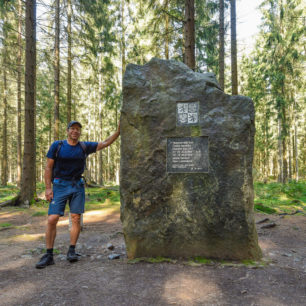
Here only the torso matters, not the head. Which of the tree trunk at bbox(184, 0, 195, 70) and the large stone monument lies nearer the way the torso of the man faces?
the large stone monument

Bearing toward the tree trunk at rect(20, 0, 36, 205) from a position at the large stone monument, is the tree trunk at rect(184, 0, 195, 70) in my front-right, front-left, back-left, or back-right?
front-right

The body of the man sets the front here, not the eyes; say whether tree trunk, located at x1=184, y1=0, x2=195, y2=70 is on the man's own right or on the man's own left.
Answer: on the man's own left

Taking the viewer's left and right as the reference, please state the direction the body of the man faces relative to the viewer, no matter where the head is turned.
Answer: facing the viewer

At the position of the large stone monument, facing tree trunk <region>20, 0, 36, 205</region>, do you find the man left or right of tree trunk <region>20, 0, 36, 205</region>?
left

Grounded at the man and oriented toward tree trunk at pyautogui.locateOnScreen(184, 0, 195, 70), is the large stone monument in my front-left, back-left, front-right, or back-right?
front-right

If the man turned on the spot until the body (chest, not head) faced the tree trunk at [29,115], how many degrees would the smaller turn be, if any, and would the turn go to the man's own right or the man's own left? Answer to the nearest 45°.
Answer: approximately 180°

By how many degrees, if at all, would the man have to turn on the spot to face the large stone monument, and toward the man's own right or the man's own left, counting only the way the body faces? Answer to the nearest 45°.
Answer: approximately 90° to the man's own left
